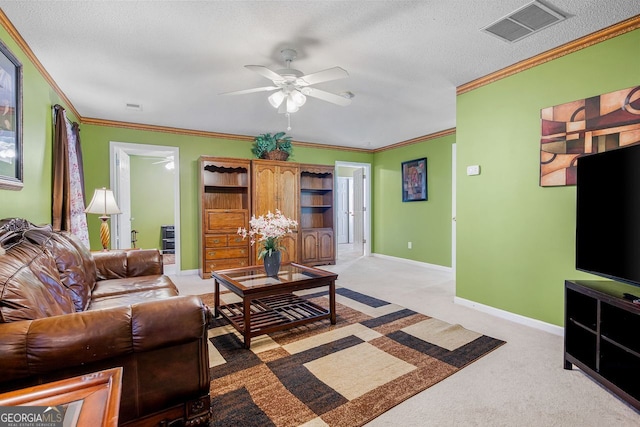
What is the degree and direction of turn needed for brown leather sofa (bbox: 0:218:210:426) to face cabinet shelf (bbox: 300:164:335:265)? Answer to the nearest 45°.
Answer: approximately 45° to its left

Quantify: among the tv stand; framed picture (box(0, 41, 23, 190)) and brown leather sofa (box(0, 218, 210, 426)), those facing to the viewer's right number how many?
2

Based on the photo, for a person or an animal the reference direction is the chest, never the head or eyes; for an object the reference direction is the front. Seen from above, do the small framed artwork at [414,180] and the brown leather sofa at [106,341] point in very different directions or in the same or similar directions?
very different directions

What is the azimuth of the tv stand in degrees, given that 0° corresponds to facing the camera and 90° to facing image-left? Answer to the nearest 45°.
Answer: approximately 45°

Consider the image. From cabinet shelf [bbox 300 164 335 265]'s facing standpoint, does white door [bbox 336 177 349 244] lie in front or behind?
behind

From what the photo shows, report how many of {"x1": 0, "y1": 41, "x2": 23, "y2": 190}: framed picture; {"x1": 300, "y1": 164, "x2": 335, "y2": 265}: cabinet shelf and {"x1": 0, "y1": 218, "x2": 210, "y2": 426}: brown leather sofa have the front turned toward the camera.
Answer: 1

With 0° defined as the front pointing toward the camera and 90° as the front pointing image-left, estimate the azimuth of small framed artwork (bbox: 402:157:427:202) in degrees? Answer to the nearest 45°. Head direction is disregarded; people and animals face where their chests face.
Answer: approximately 45°

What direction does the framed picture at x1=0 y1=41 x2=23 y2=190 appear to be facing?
to the viewer's right

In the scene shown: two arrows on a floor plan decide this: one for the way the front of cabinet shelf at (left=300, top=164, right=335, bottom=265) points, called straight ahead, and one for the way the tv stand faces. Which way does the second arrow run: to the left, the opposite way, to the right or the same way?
to the right

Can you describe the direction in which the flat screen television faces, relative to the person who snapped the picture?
facing the viewer and to the left of the viewer

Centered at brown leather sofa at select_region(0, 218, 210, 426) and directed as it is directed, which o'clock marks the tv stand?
The tv stand is roughly at 1 o'clock from the brown leather sofa.

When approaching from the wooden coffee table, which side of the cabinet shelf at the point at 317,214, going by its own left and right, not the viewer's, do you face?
front

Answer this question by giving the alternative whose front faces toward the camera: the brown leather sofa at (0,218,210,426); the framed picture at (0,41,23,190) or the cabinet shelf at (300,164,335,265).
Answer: the cabinet shelf

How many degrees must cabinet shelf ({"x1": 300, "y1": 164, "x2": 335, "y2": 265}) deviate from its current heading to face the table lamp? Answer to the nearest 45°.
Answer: approximately 45° to its right

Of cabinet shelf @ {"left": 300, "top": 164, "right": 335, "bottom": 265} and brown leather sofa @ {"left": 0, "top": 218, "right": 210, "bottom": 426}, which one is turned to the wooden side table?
the cabinet shelf

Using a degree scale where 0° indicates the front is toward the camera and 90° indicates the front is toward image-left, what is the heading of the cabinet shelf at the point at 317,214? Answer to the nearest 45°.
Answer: approximately 0°

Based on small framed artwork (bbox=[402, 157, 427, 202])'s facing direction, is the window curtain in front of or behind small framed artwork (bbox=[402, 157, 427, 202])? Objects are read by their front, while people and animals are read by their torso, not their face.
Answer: in front
